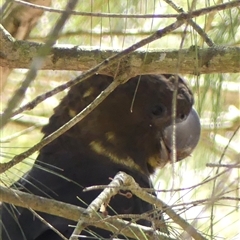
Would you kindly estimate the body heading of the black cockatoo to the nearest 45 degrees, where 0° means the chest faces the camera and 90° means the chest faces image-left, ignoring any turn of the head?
approximately 270°

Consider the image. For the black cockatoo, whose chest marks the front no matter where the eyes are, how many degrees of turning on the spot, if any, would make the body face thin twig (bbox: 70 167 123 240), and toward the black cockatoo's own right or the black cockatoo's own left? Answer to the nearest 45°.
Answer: approximately 90° to the black cockatoo's own right

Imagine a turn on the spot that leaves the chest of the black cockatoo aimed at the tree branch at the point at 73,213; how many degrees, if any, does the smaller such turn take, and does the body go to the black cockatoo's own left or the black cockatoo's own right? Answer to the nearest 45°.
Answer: approximately 90° to the black cockatoo's own right
